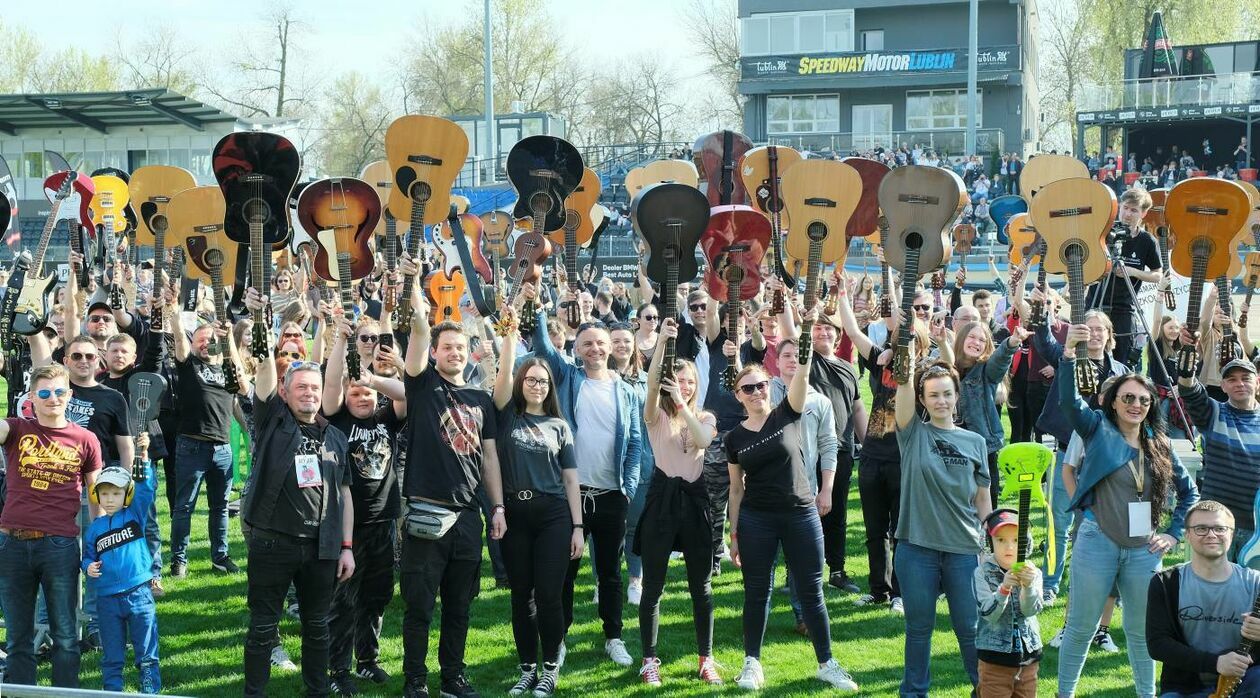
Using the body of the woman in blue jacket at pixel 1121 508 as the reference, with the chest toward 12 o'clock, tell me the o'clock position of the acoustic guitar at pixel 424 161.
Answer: The acoustic guitar is roughly at 3 o'clock from the woman in blue jacket.

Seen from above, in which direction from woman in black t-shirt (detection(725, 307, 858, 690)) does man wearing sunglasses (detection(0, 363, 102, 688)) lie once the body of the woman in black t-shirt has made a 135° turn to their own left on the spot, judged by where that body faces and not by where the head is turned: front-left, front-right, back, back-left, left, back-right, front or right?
back-left

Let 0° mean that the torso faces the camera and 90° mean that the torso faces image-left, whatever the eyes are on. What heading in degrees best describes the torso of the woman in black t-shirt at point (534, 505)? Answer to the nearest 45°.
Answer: approximately 0°

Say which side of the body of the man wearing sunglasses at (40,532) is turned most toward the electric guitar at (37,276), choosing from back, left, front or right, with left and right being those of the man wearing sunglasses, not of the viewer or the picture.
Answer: back

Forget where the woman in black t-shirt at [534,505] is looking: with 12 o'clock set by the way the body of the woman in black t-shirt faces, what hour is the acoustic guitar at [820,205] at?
The acoustic guitar is roughly at 8 o'clock from the woman in black t-shirt.

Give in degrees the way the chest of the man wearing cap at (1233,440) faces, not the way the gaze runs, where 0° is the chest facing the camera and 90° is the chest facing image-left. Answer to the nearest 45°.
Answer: approximately 0°

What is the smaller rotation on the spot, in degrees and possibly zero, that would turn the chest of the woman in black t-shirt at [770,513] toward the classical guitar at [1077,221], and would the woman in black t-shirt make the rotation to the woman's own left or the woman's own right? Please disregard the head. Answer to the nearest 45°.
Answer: approximately 90° to the woman's own left

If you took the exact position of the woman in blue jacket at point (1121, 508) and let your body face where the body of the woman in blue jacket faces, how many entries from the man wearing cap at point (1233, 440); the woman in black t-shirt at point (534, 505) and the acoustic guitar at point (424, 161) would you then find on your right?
2

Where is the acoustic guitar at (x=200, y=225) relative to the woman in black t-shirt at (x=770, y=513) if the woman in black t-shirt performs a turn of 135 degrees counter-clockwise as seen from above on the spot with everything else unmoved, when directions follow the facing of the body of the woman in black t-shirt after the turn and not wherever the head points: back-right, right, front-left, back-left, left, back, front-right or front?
back-left
